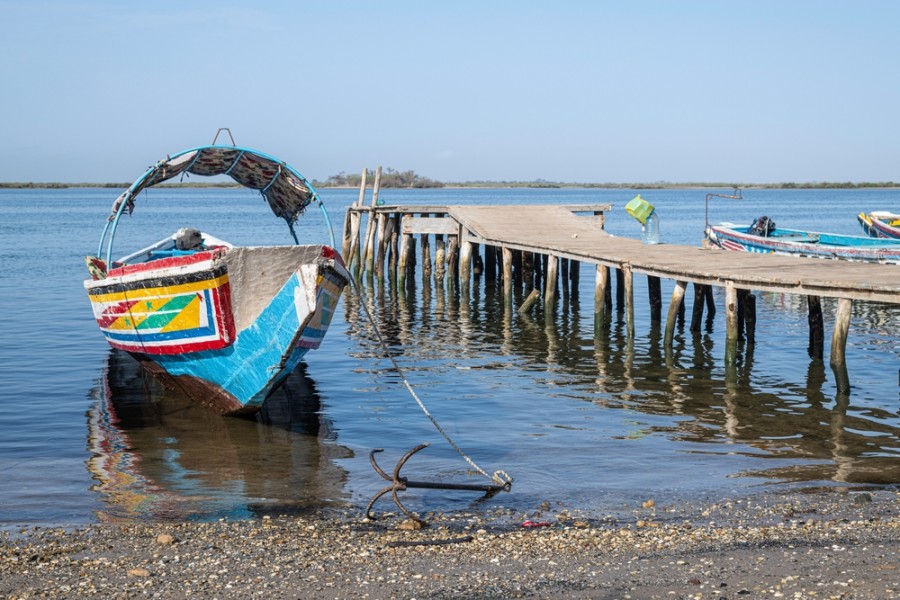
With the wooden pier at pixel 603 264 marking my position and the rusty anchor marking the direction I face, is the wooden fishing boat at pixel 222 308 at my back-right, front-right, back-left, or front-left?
front-right

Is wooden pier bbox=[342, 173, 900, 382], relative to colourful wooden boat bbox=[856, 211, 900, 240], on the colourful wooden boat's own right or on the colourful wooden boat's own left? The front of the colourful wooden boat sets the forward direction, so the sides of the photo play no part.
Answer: on the colourful wooden boat's own left

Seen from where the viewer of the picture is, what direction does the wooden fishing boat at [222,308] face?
facing the viewer and to the right of the viewer

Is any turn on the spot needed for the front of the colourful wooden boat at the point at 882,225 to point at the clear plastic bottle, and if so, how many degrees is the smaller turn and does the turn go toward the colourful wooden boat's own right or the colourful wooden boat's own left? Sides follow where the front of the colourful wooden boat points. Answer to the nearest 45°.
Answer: approximately 45° to the colourful wooden boat's own left

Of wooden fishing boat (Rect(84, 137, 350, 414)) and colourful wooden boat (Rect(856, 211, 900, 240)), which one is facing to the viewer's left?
the colourful wooden boat

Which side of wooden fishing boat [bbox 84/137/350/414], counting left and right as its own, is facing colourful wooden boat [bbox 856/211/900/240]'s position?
left

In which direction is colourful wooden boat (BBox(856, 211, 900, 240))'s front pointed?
to the viewer's left

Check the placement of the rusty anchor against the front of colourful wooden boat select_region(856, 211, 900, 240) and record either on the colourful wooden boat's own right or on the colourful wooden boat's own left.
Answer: on the colourful wooden boat's own left

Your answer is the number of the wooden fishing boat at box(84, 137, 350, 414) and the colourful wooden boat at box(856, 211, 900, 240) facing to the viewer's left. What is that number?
1

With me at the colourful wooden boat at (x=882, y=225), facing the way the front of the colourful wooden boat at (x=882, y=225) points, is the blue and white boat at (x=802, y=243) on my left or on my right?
on my left
